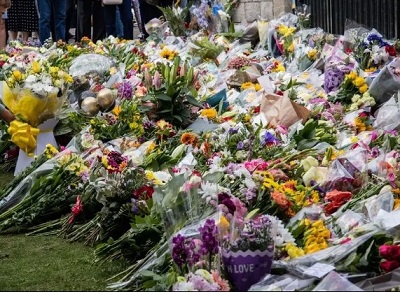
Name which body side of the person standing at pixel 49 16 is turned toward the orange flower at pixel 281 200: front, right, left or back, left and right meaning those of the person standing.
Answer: front

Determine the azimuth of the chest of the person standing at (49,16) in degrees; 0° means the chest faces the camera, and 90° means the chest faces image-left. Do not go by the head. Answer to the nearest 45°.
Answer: approximately 0°

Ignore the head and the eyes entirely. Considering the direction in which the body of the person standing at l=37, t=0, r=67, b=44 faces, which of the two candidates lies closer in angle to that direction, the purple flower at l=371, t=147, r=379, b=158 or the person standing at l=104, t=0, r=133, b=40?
the purple flower

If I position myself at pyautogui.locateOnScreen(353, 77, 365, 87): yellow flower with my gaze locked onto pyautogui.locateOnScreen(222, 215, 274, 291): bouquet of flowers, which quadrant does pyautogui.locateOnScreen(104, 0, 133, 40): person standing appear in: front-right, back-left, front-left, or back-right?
back-right

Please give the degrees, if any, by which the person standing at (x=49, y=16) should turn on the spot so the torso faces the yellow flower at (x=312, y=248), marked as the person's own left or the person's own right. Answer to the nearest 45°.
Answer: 0° — they already face it

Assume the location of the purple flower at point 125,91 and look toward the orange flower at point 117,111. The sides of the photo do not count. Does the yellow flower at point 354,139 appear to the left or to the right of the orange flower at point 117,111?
left

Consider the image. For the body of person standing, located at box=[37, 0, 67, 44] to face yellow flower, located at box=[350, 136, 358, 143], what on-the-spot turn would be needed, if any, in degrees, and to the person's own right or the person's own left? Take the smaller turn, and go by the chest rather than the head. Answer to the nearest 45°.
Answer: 0° — they already face it

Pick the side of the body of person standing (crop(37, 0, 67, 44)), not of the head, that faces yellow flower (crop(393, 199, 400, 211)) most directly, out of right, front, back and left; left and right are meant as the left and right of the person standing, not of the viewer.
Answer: front

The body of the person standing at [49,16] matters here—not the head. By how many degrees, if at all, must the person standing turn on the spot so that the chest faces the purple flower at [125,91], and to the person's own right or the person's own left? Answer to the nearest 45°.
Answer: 0° — they already face it

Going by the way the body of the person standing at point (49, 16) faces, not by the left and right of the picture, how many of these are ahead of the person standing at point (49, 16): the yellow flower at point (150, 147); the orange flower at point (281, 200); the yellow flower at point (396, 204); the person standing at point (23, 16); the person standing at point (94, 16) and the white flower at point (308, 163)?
4

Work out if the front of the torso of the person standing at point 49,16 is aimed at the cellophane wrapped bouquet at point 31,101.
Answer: yes

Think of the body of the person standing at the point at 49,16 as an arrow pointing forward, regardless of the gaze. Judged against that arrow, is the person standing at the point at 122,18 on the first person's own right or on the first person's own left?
on the first person's own left

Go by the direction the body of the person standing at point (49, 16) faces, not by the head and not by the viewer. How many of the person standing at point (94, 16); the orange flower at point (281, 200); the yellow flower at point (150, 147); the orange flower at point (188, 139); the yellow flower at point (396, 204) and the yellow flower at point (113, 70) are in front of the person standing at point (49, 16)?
5

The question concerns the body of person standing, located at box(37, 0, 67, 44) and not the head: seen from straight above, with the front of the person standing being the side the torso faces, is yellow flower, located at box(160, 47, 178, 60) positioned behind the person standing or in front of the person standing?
in front
